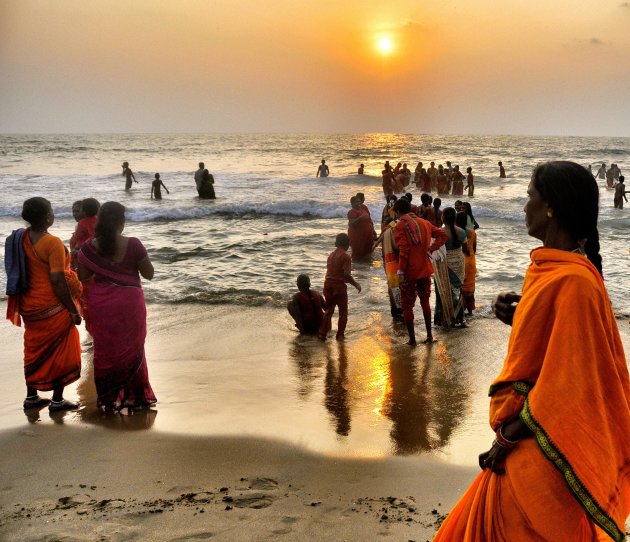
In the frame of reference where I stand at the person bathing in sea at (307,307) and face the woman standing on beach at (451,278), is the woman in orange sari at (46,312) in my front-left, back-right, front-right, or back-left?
back-right

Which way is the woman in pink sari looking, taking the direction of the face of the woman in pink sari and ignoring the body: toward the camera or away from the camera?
away from the camera

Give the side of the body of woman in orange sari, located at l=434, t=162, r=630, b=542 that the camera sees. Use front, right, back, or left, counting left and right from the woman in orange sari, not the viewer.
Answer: left

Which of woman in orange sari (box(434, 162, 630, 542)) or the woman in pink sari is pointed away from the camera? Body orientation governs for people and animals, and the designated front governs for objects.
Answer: the woman in pink sari

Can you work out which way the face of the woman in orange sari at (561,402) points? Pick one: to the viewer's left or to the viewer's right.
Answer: to the viewer's left

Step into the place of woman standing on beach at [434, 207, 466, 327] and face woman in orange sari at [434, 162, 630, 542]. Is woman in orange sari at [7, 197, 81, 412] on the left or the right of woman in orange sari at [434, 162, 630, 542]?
right

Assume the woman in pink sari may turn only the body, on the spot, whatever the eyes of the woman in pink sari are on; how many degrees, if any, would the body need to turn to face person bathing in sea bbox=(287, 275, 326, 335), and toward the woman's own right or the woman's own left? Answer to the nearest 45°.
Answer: approximately 45° to the woman's own right

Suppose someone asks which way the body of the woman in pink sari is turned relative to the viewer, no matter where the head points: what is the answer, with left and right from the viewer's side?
facing away from the viewer

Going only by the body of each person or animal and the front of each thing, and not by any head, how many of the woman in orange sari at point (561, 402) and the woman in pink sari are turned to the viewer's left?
1
